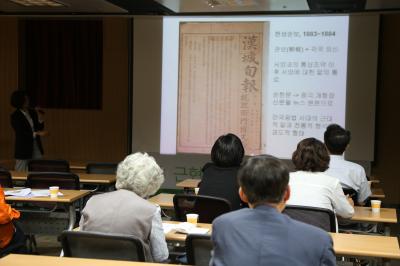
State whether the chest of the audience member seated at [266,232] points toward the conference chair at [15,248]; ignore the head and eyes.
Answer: no

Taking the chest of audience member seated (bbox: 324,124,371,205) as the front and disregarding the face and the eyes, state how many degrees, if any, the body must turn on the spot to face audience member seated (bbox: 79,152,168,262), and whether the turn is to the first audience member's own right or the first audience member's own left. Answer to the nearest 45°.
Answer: approximately 90° to the first audience member's own left

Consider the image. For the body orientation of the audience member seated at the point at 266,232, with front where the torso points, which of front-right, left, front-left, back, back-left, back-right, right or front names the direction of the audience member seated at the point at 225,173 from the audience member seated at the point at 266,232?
front

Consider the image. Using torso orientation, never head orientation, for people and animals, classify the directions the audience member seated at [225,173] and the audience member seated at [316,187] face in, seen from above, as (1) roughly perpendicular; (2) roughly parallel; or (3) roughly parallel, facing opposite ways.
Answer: roughly parallel

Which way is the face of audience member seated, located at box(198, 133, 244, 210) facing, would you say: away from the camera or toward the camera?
away from the camera

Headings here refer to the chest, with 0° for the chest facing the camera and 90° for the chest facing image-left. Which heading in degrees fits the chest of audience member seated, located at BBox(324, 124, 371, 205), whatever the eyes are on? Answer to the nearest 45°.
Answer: approximately 135°

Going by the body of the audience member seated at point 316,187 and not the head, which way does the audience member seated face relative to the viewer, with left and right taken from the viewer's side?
facing away from the viewer

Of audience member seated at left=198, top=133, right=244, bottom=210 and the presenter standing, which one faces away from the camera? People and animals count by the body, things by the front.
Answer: the audience member seated

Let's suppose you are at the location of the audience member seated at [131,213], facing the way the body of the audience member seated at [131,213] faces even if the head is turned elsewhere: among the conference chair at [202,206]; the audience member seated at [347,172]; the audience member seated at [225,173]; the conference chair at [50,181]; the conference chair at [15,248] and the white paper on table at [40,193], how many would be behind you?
0

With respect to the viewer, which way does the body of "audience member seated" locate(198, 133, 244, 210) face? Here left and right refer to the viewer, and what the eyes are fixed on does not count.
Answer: facing away from the viewer

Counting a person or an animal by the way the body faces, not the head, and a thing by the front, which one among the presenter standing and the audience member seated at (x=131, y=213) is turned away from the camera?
the audience member seated

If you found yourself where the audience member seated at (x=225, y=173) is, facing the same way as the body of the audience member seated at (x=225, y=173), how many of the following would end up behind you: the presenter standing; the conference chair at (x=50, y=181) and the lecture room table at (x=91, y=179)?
0

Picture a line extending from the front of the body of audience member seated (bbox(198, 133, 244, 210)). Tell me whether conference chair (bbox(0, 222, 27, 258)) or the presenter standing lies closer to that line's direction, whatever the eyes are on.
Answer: the presenter standing

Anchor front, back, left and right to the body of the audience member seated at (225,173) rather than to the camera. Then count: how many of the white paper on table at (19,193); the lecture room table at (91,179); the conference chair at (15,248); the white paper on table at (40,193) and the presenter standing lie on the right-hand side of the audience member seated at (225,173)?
0

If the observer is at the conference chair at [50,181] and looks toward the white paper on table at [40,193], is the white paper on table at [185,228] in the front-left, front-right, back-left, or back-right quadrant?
front-left

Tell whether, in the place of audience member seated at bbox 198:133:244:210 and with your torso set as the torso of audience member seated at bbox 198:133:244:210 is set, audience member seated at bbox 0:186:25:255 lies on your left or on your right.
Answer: on your left

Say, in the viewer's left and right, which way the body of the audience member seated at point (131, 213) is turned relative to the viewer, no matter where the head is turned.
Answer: facing away from the viewer

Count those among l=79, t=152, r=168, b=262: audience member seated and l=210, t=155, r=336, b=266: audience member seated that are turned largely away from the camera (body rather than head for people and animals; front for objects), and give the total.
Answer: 2

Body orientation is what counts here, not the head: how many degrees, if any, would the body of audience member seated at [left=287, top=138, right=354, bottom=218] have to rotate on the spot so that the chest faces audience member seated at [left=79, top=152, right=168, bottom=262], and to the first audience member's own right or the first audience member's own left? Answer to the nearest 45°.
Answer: approximately 135° to the first audience member's own left

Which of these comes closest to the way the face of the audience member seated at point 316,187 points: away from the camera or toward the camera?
away from the camera

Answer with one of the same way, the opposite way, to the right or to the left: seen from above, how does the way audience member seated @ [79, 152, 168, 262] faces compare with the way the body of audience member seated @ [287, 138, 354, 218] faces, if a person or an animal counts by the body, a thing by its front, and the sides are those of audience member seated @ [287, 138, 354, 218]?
the same way

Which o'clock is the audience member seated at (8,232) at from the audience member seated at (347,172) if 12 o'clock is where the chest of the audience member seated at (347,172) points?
the audience member seated at (8,232) is roughly at 9 o'clock from the audience member seated at (347,172).

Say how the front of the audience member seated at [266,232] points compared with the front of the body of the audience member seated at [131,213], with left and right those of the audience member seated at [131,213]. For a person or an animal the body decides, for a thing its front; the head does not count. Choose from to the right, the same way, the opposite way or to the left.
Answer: the same way
